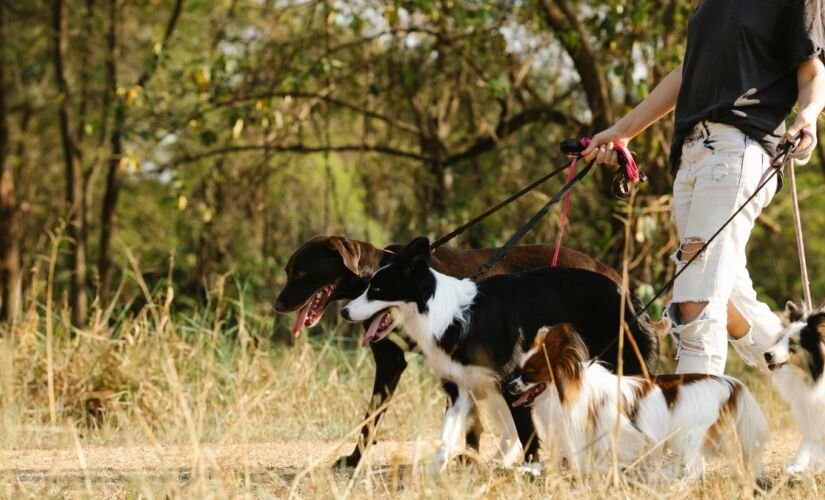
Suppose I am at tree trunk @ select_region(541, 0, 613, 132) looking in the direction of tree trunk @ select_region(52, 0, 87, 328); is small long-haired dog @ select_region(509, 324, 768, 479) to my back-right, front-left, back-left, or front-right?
back-left

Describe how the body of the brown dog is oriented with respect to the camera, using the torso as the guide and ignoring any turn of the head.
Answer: to the viewer's left

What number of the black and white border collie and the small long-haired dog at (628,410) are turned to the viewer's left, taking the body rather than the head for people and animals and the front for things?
2

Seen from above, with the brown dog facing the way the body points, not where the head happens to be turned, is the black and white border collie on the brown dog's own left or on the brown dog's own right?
on the brown dog's own left

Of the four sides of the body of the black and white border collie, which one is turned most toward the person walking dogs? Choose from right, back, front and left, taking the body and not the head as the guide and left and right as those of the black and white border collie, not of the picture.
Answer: back

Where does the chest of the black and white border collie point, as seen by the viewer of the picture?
to the viewer's left

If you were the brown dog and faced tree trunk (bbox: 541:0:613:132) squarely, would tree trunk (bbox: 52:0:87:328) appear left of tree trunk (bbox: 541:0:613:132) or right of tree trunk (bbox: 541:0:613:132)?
left

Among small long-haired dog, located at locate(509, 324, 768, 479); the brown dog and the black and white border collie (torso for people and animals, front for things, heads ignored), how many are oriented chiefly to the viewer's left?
3

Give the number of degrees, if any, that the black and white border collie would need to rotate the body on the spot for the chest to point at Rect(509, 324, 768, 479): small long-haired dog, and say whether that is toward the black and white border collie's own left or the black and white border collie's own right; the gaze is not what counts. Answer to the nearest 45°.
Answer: approximately 135° to the black and white border collie's own left

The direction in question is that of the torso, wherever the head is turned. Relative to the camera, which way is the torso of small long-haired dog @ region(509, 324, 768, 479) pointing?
to the viewer's left
